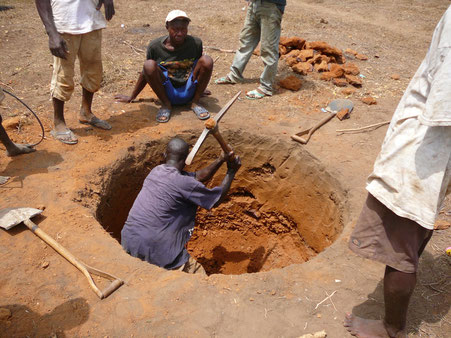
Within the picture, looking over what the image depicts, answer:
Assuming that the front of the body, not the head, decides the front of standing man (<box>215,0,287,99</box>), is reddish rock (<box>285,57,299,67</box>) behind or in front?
behind

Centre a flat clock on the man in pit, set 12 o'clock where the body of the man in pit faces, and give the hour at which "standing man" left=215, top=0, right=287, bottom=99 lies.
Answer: The standing man is roughly at 11 o'clock from the man in pit.

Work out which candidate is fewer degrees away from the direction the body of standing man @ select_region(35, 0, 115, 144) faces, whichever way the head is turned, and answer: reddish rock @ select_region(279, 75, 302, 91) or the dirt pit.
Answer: the dirt pit

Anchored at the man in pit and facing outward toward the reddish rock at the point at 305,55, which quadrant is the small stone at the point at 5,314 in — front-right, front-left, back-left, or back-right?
back-left

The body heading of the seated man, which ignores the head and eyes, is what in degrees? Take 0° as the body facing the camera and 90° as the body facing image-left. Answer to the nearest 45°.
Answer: approximately 0°

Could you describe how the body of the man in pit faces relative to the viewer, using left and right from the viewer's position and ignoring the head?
facing away from the viewer and to the right of the viewer

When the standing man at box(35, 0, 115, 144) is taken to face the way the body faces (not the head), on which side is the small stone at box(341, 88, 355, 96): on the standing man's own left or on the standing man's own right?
on the standing man's own left

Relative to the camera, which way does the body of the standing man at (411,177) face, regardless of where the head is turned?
to the viewer's left

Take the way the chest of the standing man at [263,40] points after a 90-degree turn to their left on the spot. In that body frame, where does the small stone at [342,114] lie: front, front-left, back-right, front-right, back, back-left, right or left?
front
